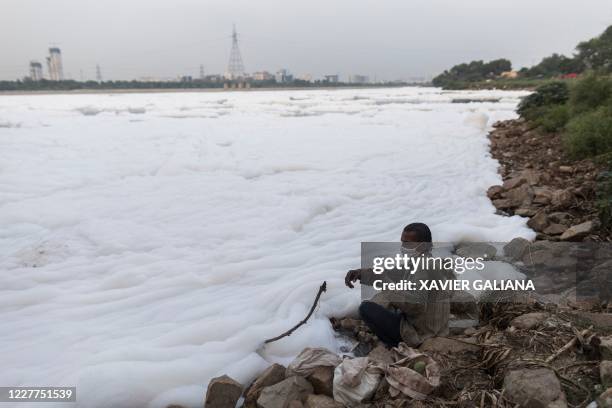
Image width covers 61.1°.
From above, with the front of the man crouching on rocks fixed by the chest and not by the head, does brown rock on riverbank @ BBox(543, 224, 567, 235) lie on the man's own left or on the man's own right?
on the man's own right

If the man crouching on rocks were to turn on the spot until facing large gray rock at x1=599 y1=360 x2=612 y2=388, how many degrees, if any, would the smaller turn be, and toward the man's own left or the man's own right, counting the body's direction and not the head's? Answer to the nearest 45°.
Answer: approximately 135° to the man's own left

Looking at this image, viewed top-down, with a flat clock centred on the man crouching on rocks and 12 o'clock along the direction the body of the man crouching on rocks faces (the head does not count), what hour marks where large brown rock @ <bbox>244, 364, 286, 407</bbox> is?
The large brown rock is roughly at 11 o'clock from the man crouching on rocks.

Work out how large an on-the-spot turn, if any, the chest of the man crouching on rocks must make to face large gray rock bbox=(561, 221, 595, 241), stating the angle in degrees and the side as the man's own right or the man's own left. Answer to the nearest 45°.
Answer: approximately 135° to the man's own right

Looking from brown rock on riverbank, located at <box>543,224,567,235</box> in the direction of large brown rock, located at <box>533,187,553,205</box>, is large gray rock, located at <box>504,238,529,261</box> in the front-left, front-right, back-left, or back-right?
back-left

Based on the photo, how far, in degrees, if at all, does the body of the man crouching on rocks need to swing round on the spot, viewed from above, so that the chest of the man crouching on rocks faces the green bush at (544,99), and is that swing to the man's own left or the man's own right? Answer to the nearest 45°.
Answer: approximately 90° to the man's own right

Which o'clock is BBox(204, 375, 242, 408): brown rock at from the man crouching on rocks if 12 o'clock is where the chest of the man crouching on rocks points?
The brown rock is roughly at 11 o'clock from the man crouching on rocks.

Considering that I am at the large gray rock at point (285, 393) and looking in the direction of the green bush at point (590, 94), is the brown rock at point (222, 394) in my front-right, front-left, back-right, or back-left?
back-left

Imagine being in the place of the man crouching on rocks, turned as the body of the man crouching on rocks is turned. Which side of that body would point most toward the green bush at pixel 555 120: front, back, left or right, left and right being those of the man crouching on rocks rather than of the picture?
right

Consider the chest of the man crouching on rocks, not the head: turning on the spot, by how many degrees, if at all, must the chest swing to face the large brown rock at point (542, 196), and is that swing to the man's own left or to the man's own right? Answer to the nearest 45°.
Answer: approximately 135° to the man's own right

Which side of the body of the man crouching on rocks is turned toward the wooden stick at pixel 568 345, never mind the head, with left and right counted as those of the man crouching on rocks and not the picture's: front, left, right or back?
back

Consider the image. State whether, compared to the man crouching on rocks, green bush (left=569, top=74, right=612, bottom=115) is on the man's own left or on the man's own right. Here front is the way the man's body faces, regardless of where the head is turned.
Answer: on the man's own right

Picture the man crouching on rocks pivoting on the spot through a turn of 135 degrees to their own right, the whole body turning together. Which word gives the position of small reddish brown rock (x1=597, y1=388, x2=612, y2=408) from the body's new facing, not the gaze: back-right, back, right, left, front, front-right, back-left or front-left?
right

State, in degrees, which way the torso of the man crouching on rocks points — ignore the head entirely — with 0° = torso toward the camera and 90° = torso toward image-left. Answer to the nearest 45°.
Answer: approximately 90°

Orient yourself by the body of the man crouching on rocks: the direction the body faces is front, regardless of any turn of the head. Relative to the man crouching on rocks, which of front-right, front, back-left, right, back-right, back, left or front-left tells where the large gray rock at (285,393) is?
front-left

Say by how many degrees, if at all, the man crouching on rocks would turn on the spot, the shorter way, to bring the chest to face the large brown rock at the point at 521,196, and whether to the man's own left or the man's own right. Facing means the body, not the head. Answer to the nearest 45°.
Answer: approximately 90° to the man's own right

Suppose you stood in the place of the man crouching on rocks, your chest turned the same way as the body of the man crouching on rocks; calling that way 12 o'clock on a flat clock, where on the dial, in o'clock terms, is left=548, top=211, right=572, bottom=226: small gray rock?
The small gray rock is roughly at 4 o'clock from the man crouching on rocks.
